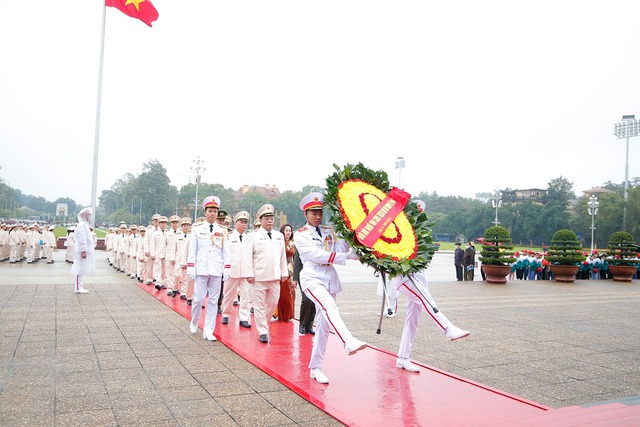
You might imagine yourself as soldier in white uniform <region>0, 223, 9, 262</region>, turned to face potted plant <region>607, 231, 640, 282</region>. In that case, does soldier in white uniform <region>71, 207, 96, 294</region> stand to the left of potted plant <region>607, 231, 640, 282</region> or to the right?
right

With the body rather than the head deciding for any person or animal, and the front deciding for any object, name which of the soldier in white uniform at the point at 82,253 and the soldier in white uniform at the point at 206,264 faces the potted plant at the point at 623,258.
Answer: the soldier in white uniform at the point at 82,253

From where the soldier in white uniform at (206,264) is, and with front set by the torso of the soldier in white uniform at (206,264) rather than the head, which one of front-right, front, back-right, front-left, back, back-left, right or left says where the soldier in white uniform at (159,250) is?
back

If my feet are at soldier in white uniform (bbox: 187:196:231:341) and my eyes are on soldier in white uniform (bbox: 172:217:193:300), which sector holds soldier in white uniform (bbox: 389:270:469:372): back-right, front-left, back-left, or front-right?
back-right

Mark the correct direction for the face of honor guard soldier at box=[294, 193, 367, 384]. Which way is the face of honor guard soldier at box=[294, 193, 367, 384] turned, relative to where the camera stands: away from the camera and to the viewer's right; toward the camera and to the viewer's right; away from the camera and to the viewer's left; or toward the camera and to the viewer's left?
toward the camera and to the viewer's right

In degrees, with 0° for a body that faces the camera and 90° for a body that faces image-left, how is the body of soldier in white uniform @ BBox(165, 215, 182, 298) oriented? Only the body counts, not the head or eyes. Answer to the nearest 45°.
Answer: approximately 315°

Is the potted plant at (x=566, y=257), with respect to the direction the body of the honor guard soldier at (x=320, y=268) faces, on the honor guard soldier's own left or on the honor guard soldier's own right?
on the honor guard soldier's own left

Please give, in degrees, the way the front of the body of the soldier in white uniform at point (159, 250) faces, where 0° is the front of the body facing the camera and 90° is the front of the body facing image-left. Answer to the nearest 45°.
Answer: approximately 315°
